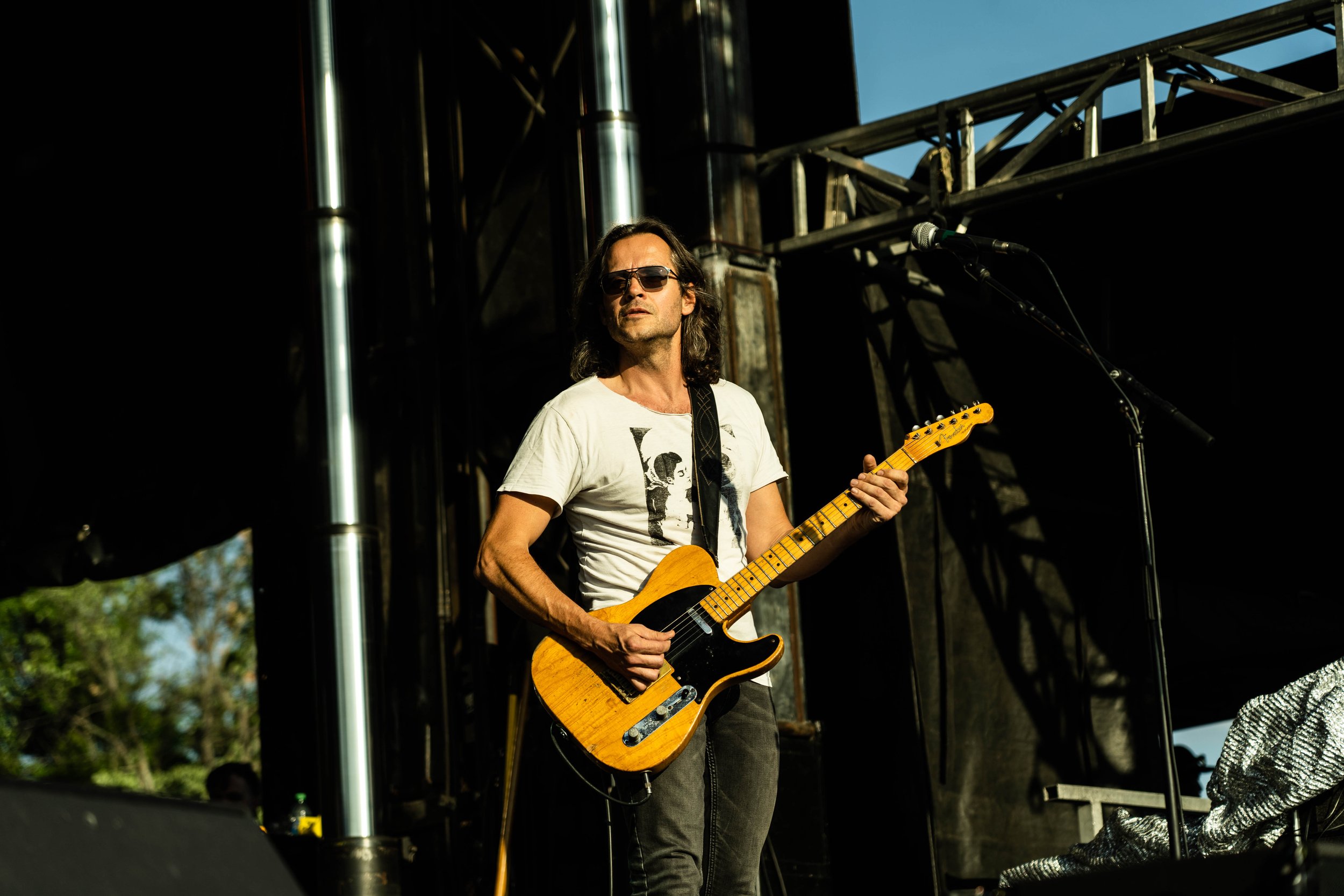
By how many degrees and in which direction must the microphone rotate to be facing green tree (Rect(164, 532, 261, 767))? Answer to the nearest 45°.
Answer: approximately 45° to its right

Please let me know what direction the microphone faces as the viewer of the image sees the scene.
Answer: facing to the left of the viewer

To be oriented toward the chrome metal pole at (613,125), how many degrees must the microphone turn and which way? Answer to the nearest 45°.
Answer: approximately 45° to its right

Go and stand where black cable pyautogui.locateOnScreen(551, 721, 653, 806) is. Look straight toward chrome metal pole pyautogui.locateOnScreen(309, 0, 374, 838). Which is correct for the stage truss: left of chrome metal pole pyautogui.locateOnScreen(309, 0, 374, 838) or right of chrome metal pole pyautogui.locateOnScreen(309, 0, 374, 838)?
right

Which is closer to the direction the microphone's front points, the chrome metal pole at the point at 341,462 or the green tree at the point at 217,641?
the chrome metal pole

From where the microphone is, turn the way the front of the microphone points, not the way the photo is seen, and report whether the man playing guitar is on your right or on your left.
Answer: on your left

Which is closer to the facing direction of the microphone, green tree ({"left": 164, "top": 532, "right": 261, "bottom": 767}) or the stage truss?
the green tree

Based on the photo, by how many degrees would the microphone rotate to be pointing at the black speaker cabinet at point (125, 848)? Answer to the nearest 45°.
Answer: approximately 90° to its left

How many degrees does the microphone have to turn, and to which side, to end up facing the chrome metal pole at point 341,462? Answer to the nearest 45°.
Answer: approximately 45° to its right
